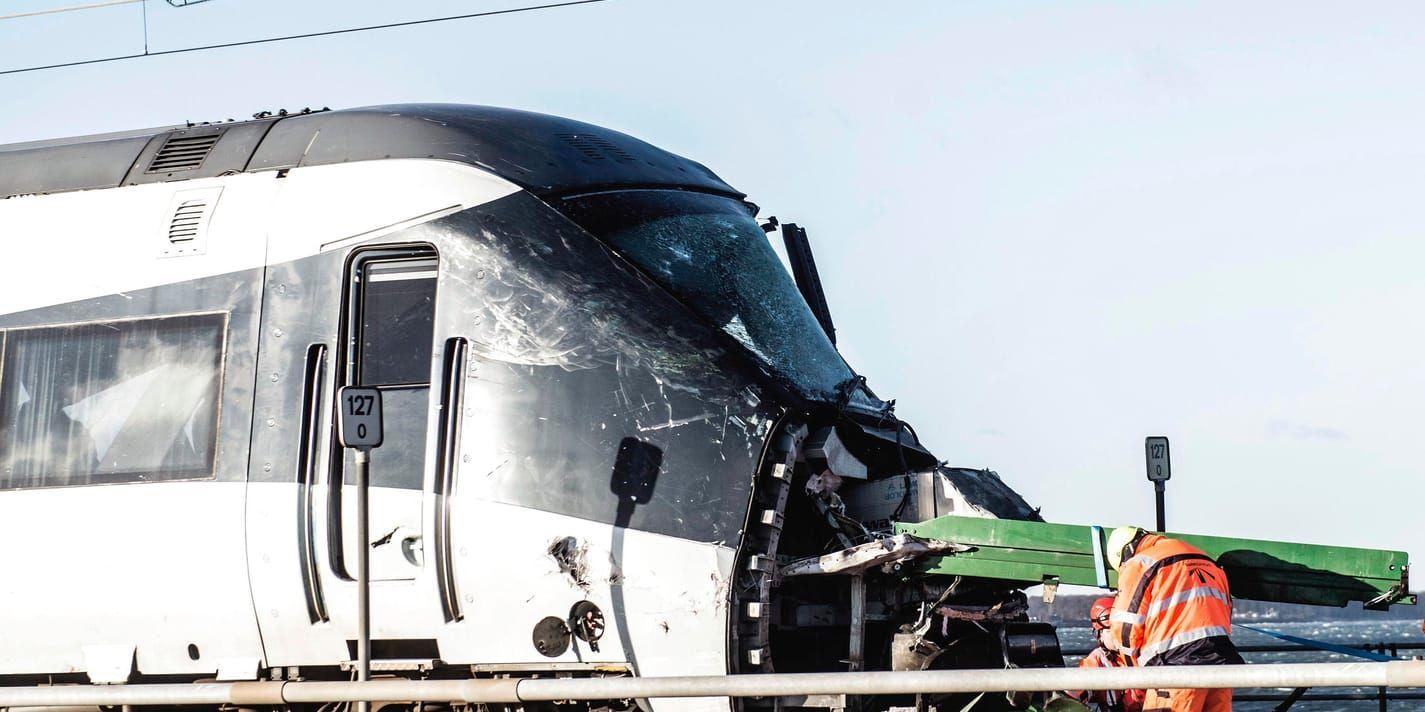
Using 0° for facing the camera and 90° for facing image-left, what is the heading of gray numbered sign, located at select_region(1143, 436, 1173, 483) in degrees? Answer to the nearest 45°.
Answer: approximately 0°

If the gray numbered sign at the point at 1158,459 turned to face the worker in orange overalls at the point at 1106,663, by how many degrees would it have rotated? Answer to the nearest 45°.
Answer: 0° — it already faces them

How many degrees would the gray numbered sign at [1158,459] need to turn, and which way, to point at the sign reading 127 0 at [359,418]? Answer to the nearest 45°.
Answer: approximately 45° to its right

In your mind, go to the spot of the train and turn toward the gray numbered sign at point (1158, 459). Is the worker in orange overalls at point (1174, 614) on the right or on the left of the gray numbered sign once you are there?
right

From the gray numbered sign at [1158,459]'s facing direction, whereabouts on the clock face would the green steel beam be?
The green steel beam is roughly at 12 o'clock from the gray numbered sign.

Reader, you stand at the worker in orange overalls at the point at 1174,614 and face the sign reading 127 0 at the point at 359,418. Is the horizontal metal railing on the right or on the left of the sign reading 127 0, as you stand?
left

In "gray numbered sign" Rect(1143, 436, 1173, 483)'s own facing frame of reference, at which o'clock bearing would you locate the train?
The train is roughly at 1 o'clock from the gray numbered sign.

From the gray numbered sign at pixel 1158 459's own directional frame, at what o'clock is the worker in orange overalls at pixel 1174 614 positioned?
The worker in orange overalls is roughly at 12 o'clock from the gray numbered sign.

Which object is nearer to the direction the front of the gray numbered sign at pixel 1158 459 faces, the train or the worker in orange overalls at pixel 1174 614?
the worker in orange overalls
